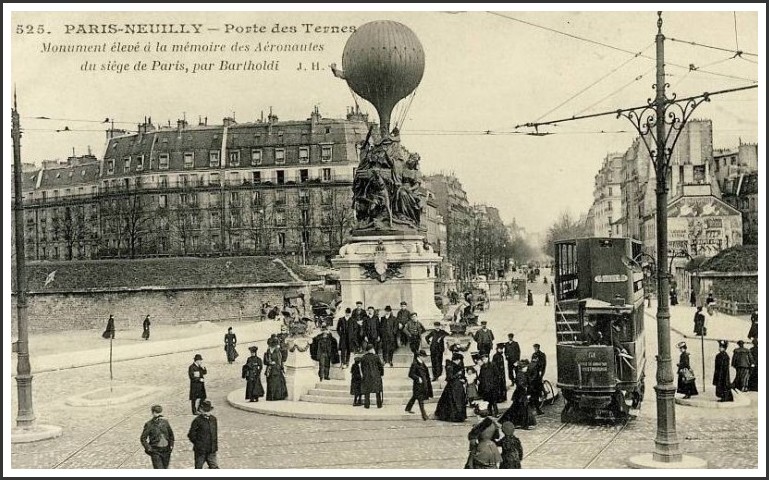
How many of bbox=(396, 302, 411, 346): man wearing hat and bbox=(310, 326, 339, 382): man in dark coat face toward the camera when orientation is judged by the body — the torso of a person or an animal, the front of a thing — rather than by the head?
2

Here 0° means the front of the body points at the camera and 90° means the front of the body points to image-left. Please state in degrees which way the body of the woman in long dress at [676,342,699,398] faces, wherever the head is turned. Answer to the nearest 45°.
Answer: approximately 45°

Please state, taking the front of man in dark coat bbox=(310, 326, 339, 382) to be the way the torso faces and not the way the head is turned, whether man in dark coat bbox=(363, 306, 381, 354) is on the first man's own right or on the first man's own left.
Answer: on the first man's own left

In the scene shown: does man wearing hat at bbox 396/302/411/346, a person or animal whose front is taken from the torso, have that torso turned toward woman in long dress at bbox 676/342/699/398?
no

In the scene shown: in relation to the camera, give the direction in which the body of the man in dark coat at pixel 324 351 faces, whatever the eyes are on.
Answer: toward the camera

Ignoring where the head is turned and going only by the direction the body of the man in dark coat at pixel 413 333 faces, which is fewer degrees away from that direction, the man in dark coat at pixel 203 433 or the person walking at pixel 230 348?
the man in dark coat

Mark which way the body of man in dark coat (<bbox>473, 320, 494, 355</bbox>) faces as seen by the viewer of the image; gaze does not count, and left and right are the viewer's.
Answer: facing the viewer

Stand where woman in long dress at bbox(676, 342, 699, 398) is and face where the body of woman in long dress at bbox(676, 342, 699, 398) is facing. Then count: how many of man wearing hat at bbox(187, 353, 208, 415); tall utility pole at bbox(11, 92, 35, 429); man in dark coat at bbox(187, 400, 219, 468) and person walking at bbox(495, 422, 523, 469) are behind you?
0

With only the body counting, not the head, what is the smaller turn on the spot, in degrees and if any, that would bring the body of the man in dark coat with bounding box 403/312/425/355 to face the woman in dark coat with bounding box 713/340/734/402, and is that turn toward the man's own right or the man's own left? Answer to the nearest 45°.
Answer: approximately 90° to the man's own left

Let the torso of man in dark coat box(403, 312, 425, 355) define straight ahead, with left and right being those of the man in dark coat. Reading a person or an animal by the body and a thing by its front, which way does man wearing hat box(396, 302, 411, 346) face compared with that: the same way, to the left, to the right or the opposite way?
the same way

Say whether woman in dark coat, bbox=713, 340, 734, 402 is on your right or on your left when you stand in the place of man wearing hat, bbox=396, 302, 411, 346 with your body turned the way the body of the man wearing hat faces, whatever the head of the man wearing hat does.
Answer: on your left

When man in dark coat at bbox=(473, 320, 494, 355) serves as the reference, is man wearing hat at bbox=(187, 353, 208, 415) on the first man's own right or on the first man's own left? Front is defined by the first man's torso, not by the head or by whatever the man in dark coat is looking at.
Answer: on the first man's own right

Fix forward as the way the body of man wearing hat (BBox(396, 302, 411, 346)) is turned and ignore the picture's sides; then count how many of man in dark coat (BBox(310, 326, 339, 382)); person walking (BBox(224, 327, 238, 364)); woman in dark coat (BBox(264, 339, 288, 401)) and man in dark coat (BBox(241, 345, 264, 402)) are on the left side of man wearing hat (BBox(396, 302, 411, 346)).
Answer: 0

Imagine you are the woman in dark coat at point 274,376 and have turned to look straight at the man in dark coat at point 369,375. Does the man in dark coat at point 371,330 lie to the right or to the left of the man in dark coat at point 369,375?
left

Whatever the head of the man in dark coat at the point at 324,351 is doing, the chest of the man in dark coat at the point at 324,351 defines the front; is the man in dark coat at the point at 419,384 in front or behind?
in front

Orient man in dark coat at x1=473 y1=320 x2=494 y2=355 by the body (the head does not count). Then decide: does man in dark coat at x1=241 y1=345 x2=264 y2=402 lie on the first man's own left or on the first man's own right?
on the first man's own right

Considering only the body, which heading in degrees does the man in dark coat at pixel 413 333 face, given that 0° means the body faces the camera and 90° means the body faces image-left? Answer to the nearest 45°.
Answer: approximately 0°
